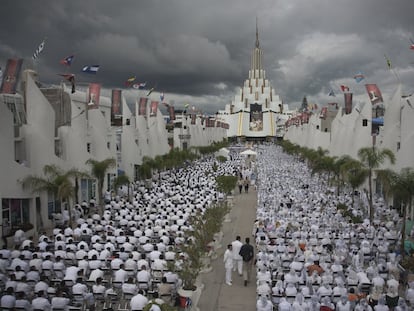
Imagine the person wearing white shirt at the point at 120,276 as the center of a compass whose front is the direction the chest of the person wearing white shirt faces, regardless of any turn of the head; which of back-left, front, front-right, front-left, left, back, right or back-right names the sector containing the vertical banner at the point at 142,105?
front

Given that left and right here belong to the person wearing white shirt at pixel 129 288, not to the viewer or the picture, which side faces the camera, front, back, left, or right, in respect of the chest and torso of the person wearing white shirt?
back

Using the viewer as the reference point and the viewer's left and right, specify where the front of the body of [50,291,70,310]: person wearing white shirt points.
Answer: facing away from the viewer

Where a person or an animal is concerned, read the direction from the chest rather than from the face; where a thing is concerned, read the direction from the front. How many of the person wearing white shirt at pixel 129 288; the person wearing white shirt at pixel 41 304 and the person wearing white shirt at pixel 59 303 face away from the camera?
3

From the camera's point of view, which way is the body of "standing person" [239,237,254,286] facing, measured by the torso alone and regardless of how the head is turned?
away from the camera

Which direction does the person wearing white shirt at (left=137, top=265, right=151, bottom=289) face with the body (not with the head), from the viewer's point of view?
away from the camera

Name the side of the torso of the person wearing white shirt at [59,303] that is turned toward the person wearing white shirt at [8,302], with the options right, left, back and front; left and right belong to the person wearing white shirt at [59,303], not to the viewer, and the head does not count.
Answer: left

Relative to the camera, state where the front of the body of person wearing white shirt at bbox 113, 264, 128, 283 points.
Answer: away from the camera

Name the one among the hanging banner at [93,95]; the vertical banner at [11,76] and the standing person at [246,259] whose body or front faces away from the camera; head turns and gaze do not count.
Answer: the standing person

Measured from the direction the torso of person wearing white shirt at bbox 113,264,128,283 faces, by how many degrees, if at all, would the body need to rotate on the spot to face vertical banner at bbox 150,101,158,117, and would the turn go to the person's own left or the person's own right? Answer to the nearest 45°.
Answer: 0° — they already face it

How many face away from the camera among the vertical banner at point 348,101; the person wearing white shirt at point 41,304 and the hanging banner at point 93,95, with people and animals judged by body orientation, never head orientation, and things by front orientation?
1

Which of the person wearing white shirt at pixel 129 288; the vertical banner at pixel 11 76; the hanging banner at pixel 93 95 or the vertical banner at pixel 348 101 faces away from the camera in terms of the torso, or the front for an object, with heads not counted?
the person wearing white shirt
